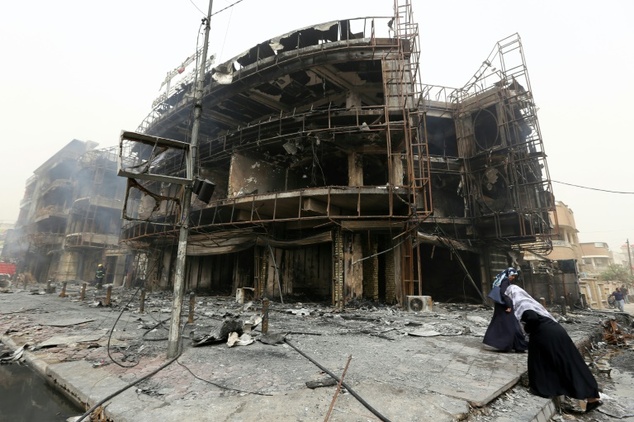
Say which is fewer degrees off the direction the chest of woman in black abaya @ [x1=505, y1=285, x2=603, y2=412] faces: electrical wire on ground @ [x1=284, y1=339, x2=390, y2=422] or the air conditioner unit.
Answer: the electrical wire on ground

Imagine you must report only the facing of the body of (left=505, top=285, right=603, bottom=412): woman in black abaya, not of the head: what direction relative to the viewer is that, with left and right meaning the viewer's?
facing away from the viewer and to the left of the viewer

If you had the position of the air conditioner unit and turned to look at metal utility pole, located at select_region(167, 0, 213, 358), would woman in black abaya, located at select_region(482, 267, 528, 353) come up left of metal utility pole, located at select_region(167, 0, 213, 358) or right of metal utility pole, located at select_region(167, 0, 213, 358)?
left

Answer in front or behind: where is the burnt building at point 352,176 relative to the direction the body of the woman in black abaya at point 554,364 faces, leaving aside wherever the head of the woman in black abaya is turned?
in front

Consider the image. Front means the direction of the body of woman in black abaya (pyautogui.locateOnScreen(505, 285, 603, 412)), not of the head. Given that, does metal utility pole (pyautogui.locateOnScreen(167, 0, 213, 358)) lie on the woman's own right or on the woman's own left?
on the woman's own left

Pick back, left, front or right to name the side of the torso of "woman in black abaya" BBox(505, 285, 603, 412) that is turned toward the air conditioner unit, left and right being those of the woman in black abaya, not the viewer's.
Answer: front

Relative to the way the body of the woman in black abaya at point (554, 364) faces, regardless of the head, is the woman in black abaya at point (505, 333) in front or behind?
in front

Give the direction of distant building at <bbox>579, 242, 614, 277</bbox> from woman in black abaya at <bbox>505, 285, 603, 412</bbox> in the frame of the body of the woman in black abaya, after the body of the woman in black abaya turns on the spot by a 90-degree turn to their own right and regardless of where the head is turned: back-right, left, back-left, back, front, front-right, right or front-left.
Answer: front-left

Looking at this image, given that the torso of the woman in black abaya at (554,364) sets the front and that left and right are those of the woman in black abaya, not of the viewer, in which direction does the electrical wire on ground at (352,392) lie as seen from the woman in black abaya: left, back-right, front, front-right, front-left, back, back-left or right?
left
